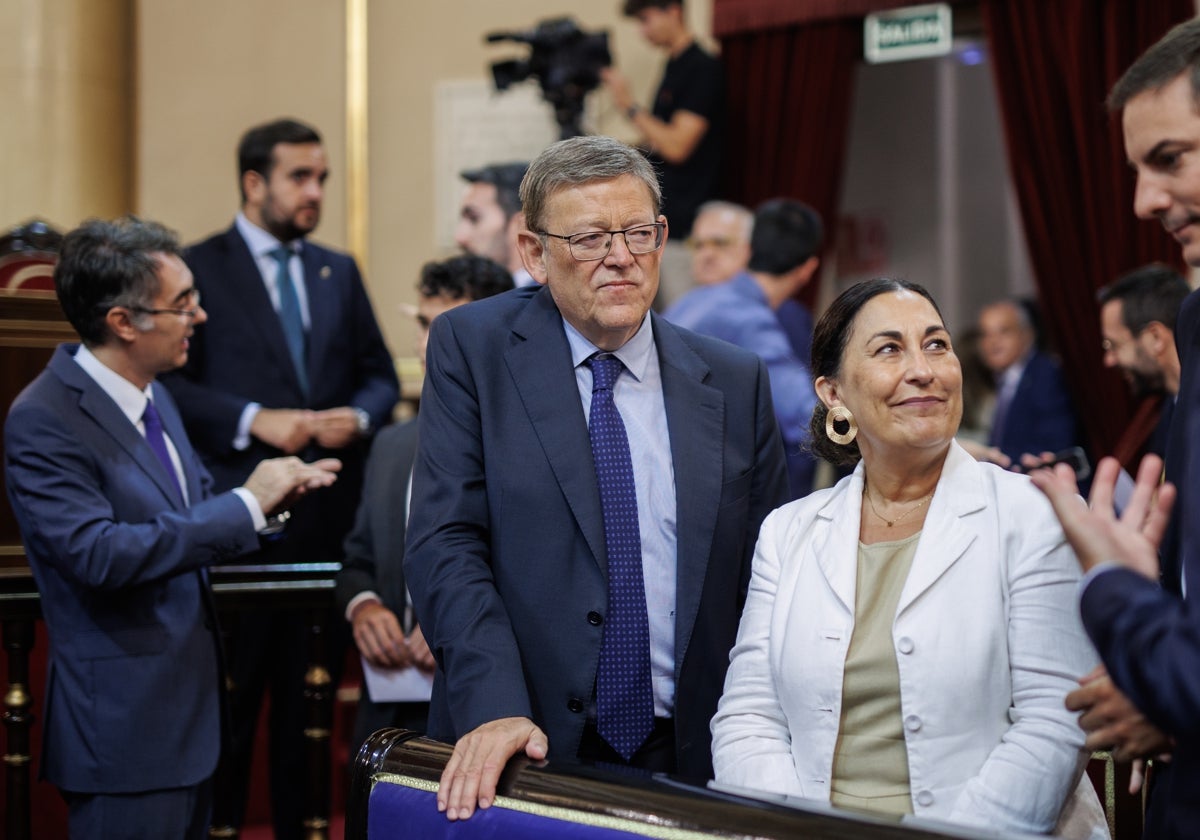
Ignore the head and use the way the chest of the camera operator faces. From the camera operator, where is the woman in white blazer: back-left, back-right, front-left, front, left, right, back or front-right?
left

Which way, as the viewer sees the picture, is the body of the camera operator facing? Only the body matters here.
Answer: to the viewer's left

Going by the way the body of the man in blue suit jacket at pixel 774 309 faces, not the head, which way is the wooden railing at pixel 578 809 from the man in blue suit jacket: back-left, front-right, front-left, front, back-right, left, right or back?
back-right

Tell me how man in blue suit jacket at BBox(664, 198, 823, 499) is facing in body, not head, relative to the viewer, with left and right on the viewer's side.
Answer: facing away from the viewer and to the right of the viewer

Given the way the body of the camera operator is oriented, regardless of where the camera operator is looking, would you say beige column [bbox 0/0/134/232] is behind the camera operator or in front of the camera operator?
in front

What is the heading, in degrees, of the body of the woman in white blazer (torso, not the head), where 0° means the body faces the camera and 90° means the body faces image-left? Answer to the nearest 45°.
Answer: approximately 0°

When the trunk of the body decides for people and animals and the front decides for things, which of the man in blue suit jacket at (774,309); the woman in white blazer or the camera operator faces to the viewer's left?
the camera operator

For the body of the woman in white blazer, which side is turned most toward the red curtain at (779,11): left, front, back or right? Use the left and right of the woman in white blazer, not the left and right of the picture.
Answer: back

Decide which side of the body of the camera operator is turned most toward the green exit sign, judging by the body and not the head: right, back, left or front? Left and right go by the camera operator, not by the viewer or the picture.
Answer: back

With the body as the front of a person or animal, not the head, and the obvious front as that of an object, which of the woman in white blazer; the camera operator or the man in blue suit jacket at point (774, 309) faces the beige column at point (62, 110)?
the camera operator

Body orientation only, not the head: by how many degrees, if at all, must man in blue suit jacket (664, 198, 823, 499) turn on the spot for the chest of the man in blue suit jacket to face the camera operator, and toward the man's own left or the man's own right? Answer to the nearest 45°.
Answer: approximately 45° to the man's own left

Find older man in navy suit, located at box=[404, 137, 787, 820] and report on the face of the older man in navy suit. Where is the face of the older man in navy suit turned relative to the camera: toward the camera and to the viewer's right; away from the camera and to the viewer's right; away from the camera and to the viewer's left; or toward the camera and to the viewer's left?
toward the camera and to the viewer's right

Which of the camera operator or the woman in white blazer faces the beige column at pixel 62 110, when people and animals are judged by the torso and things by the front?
the camera operator

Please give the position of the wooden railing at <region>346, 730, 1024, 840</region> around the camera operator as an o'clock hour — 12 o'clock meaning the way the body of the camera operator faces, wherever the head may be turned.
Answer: The wooden railing is roughly at 9 o'clock from the camera operator.

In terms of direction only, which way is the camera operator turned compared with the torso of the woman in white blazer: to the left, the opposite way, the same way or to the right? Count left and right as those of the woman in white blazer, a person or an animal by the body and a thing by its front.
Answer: to the right
